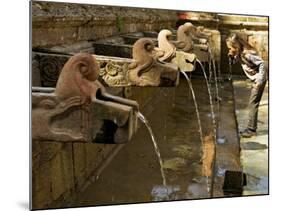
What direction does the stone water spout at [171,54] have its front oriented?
to the viewer's right

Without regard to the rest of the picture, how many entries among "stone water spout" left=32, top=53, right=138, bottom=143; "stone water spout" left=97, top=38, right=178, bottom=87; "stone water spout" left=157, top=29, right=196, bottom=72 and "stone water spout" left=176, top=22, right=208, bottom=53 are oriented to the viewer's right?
4

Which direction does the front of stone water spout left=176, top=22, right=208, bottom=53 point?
to the viewer's right

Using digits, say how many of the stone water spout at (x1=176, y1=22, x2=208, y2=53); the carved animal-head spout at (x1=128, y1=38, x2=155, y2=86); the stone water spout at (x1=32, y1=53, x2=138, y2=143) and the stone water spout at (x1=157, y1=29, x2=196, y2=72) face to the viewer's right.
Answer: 4

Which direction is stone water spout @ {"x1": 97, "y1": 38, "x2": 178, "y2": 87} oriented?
to the viewer's right

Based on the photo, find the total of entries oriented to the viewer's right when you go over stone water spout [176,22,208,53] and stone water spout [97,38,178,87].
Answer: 2

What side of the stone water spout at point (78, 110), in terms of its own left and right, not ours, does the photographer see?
right
